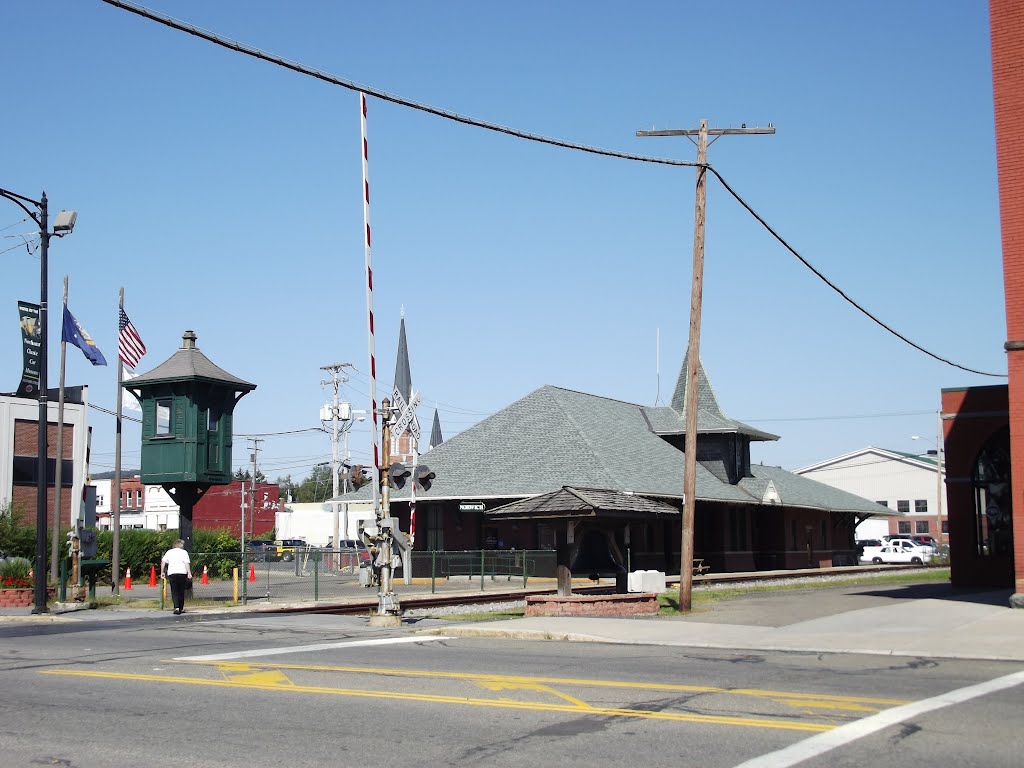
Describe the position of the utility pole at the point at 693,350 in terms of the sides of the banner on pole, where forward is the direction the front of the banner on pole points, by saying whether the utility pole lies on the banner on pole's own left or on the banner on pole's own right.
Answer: on the banner on pole's own left

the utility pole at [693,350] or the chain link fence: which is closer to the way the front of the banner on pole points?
the utility pole

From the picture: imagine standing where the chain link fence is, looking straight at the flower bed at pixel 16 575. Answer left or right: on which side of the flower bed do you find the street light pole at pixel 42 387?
left

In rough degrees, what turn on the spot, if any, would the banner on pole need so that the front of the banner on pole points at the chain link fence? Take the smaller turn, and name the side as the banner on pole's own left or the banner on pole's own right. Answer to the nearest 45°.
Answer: approximately 135° to the banner on pole's own left

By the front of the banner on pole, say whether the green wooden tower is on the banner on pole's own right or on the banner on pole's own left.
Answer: on the banner on pole's own left

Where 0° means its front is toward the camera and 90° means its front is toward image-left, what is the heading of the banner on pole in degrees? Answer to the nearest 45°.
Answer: approximately 0°
